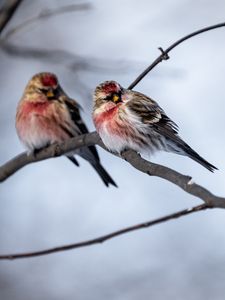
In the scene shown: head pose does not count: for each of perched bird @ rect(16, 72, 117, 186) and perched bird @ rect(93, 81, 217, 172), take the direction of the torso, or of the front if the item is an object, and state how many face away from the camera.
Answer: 0

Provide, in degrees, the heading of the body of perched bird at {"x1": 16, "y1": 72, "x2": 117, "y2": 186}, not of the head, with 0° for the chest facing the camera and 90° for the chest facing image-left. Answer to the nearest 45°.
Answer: approximately 45°

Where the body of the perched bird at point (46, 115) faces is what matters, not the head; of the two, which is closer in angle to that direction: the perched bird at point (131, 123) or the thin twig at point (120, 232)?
the thin twig

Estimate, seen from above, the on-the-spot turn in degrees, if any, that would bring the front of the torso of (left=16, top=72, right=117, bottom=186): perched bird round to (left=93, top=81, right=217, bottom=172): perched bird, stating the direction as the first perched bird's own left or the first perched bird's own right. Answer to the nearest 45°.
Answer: approximately 90° to the first perched bird's own left

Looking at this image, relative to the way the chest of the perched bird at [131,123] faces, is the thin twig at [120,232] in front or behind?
in front
